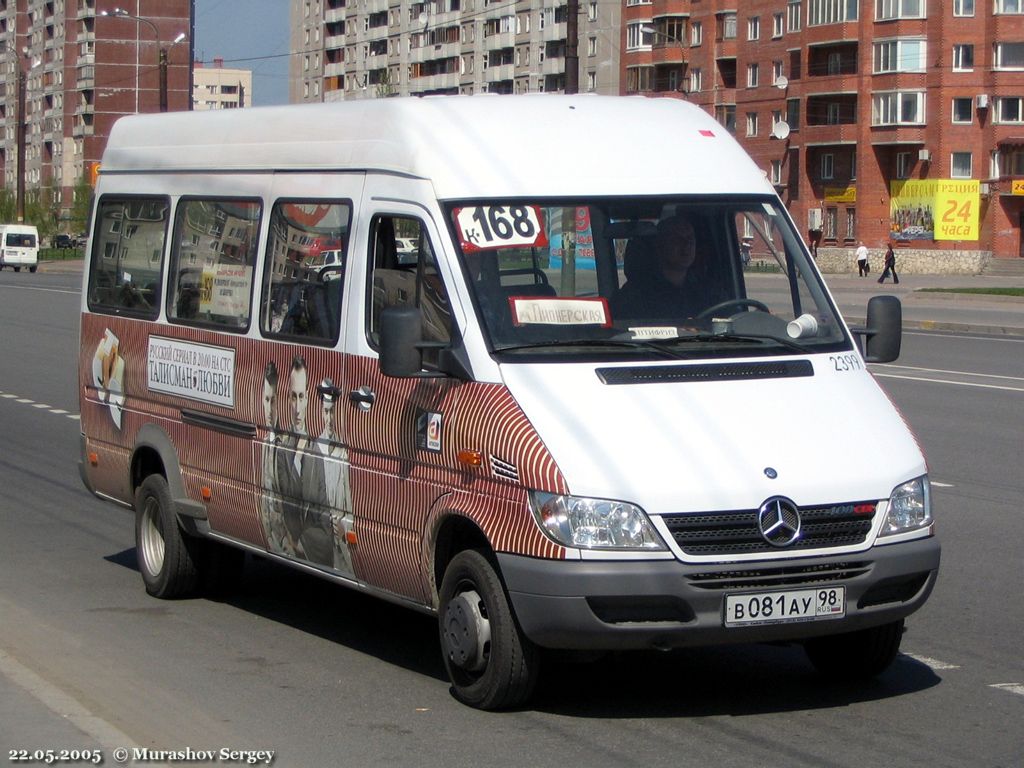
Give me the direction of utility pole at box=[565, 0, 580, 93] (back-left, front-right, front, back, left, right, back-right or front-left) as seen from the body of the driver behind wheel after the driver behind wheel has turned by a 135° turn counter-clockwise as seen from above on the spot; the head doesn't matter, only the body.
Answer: front

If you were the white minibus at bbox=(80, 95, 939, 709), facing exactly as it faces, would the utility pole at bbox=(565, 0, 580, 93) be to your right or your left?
on your left

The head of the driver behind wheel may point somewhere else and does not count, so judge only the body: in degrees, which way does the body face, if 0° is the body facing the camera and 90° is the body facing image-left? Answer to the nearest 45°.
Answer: approximately 315°

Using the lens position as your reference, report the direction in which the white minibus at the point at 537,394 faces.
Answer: facing the viewer and to the right of the viewer
